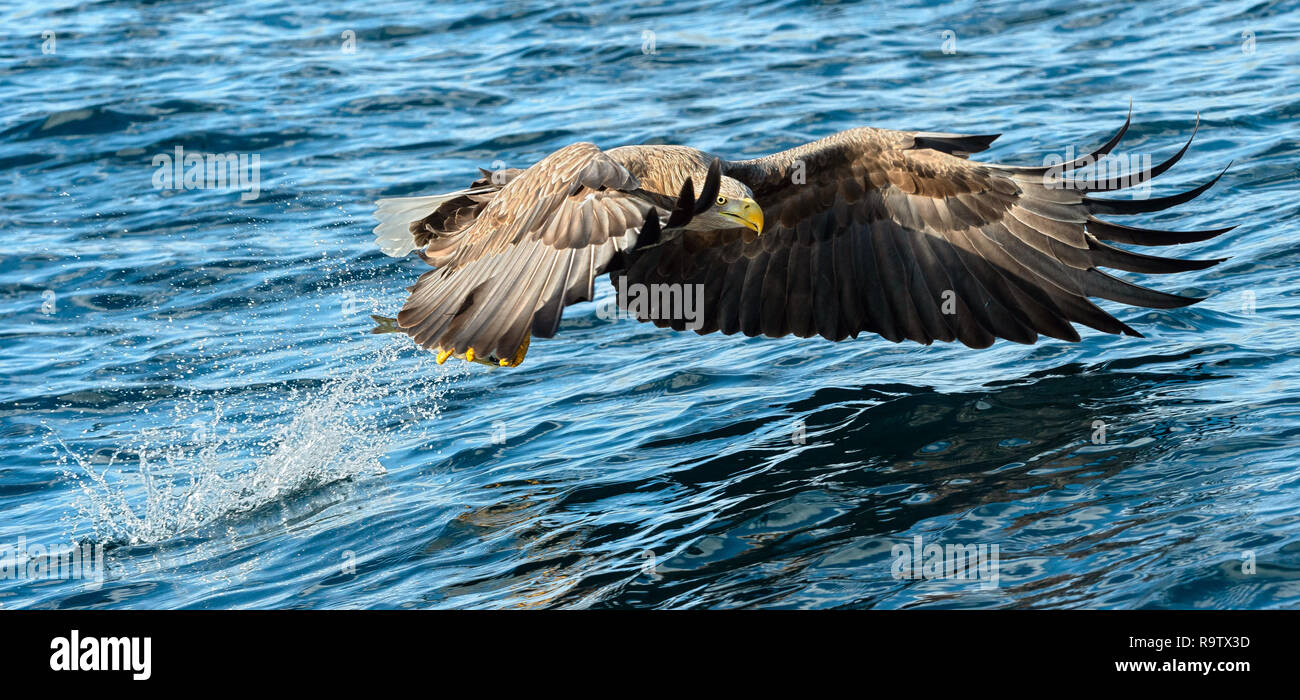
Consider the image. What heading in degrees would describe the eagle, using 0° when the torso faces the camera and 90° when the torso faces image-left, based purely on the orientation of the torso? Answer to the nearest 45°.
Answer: approximately 315°

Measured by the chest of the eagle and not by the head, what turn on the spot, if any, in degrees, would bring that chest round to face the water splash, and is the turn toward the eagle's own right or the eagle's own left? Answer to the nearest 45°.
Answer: approximately 135° to the eagle's own right
